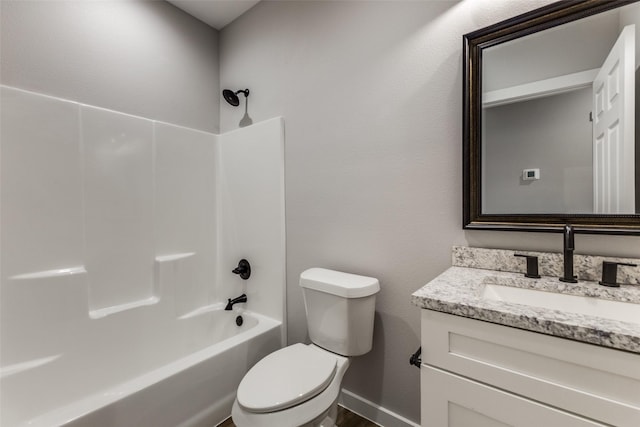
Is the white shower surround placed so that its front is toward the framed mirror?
yes

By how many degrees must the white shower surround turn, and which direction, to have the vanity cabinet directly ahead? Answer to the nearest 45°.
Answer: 0° — it already faces it

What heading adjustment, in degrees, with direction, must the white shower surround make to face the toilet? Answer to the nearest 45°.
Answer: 0° — it already faces it

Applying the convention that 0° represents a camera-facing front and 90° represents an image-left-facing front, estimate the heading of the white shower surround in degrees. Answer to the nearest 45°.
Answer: approximately 315°

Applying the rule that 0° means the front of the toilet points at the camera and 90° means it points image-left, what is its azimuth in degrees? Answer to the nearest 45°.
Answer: approximately 45°

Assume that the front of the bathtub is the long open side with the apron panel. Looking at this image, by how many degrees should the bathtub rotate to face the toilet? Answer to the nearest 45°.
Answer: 0° — it already faces it

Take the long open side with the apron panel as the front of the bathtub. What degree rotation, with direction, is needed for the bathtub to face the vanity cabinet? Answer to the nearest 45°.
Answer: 0° — it already faces it

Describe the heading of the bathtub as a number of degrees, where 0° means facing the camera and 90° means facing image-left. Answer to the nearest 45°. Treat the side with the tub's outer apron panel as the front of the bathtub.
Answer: approximately 315°

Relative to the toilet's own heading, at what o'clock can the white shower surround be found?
The white shower surround is roughly at 2 o'clock from the toilet.
